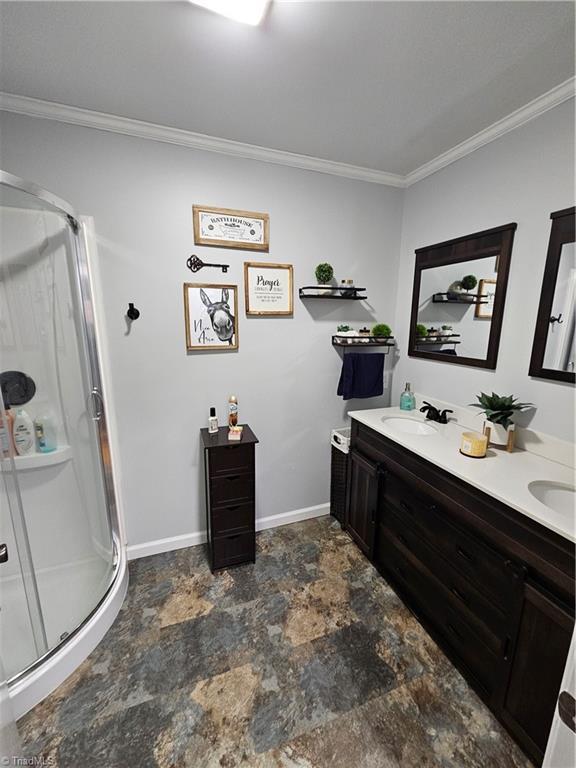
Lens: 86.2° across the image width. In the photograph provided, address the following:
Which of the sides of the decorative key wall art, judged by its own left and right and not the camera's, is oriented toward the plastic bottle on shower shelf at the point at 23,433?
right

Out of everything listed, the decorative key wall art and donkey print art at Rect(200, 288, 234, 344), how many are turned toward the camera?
2

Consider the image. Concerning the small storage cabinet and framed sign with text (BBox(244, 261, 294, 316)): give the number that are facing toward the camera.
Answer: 2

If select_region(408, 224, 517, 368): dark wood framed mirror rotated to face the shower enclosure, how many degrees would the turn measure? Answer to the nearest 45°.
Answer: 0° — it already faces it

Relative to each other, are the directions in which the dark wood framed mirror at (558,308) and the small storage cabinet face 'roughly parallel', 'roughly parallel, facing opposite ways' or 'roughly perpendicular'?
roughly perpendicular

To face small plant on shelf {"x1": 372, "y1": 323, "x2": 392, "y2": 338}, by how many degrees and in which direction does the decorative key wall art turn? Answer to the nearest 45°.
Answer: approximately 90° to its left

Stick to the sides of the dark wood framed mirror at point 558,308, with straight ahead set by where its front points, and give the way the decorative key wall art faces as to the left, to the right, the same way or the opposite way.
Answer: to the left

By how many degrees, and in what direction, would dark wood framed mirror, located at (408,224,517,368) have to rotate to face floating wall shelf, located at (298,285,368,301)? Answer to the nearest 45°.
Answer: approximately 45° to its right

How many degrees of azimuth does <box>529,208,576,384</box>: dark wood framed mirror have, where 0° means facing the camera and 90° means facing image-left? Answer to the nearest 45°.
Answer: approximately 45°

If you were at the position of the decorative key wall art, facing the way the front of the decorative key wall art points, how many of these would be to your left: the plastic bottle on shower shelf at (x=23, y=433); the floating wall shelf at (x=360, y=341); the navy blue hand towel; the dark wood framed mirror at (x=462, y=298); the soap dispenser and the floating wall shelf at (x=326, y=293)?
5

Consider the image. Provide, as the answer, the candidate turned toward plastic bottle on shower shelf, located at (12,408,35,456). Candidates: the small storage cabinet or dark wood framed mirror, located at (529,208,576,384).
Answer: the dark wood framed mirror

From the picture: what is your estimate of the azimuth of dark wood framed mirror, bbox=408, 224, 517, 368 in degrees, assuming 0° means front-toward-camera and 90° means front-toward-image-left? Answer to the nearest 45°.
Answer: approximately 45°
